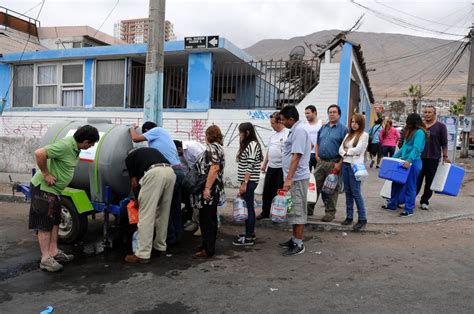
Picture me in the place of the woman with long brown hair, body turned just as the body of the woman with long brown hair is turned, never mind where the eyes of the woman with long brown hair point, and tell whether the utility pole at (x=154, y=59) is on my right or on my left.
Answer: on my right

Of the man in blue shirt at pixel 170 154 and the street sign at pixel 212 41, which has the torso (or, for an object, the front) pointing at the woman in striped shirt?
the street sign

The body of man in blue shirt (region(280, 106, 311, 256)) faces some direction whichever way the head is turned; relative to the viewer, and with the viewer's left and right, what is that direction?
facing to the left of the viewer

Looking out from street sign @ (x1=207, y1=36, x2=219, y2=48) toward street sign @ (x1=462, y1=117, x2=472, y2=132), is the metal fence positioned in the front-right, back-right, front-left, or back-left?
front-right

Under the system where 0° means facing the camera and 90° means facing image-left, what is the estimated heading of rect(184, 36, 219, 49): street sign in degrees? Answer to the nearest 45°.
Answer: approximately 0°

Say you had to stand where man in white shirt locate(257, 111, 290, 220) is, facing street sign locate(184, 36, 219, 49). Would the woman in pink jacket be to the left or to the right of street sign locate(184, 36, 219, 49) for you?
right

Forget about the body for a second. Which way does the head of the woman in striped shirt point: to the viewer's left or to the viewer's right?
to the viewer's left

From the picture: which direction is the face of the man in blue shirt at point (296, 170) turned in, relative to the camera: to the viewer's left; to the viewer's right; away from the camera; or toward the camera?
to the viewer's left

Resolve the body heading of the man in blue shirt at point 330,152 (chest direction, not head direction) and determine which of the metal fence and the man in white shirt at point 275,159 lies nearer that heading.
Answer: the man in white shirt

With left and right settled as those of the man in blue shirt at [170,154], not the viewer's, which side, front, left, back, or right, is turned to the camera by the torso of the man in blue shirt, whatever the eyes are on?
left

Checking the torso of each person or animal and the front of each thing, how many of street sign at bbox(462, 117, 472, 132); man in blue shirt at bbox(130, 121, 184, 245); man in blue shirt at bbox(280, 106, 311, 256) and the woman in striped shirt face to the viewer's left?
3

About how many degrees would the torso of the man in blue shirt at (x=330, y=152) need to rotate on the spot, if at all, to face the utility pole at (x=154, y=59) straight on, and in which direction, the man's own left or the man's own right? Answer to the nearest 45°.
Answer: approximately 45° to the man's own right

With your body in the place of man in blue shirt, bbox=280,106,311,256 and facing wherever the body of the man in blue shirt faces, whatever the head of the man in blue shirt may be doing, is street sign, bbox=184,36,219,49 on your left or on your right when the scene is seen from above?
on your right

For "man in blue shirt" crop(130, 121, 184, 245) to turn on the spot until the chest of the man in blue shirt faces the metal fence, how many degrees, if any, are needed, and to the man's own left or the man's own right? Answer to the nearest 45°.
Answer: approximately 135° to the man's own right
